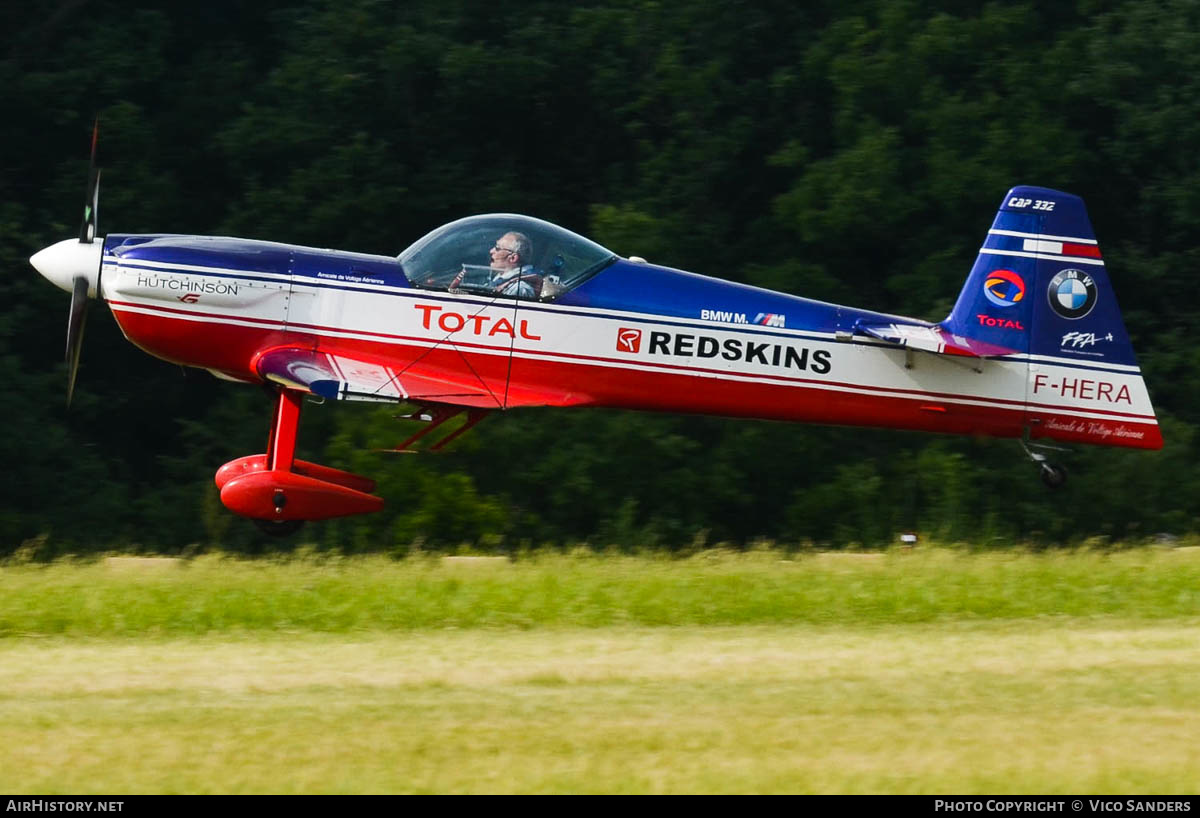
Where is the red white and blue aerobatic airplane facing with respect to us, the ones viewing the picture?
facing to the left of the viewer

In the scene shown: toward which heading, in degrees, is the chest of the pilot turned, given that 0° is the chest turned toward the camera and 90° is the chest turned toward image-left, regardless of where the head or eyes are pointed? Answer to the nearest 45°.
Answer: approximately 90°
